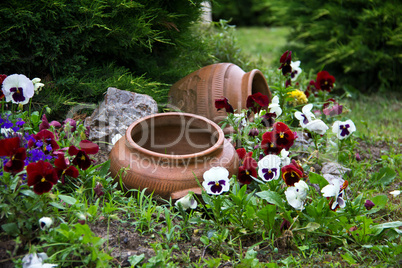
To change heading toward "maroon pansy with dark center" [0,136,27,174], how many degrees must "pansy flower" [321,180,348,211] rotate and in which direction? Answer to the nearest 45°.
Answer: approximately 90° to its right

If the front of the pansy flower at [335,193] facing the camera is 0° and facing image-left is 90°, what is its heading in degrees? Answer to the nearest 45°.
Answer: approximately 315°

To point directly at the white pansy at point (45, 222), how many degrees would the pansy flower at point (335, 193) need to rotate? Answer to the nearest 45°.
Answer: approximately 90° to its right

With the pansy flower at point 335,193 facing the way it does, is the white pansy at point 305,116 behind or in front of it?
behind

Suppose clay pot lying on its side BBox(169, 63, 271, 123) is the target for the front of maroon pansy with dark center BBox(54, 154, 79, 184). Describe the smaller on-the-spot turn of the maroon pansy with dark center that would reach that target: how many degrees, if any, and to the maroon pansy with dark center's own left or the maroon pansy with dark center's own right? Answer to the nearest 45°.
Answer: approximately 90° to the maroon pansy with dark center's own left

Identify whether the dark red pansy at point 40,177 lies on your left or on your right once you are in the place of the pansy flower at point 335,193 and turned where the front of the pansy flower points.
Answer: on your right

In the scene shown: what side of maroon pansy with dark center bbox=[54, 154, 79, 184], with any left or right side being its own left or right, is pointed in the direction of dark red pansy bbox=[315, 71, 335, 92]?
left

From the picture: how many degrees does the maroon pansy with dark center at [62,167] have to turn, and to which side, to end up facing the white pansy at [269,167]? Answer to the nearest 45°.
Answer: approximately 45° to its left

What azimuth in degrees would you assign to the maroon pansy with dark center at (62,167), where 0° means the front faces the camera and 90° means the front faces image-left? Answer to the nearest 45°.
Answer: approximately 315°
